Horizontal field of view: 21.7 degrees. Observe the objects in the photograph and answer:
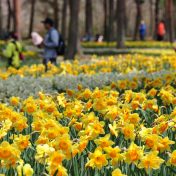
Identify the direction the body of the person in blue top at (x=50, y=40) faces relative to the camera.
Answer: to the viewer's left

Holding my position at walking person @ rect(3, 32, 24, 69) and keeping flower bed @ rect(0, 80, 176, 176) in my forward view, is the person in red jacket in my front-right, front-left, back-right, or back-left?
back-left

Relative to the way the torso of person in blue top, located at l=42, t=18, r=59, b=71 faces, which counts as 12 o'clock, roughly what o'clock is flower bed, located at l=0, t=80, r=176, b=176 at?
The flower bed is roughly at 9 o'clock from the person in blue top.

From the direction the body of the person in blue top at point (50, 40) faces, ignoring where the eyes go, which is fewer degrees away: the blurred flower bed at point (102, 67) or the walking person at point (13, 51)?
the walking person

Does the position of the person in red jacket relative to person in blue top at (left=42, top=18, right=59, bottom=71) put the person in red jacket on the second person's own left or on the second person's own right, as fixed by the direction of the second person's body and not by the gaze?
on the second person's own right

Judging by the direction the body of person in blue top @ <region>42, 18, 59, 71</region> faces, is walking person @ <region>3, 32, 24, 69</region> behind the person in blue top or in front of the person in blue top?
in front

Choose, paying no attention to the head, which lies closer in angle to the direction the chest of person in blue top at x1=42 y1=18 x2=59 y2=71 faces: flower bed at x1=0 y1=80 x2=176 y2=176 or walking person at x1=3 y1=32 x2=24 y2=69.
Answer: the walking person
